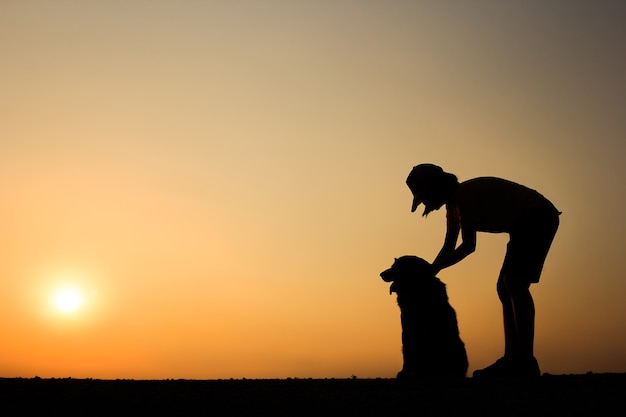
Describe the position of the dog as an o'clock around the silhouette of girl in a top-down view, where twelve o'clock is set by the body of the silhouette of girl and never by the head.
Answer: The dog is roughly at 1 o'clock from the silhouette of girl.

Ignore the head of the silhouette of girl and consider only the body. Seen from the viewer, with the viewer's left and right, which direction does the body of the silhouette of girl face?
facing to the left of the viewer

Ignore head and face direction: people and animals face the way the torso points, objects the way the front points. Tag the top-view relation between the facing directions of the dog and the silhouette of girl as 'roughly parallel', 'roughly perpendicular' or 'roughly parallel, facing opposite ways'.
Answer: roughly parallel

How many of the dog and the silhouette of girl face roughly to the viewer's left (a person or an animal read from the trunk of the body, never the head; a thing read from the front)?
2

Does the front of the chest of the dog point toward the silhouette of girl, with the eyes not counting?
no

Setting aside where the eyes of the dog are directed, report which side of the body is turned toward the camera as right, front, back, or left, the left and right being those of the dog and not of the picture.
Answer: left
